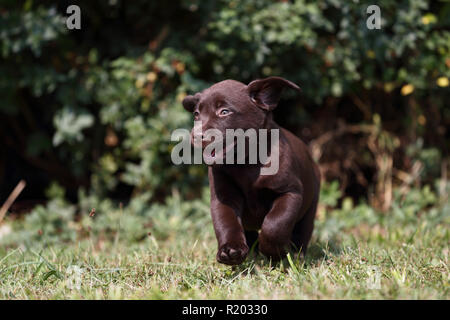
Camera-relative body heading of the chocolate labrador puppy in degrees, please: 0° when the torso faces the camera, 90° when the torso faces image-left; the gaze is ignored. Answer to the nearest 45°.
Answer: approximately 45°
